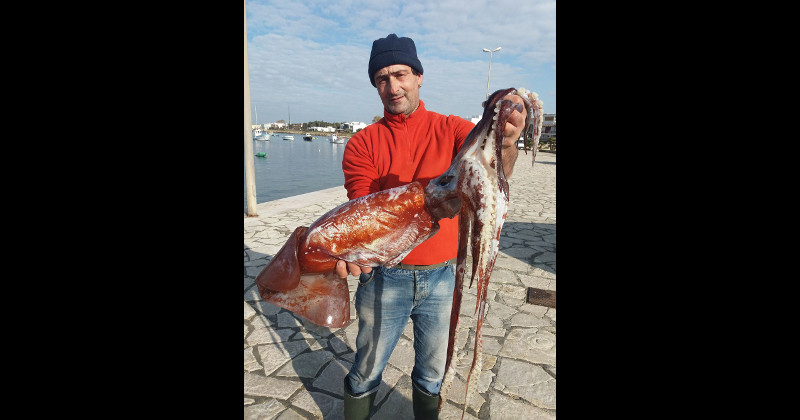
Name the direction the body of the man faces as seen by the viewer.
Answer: toward the camera

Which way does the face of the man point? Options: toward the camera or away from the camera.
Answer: toward the camera
